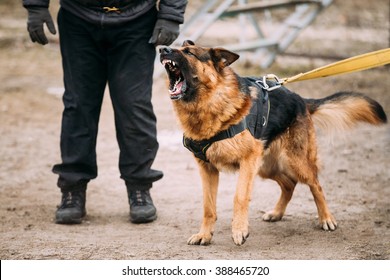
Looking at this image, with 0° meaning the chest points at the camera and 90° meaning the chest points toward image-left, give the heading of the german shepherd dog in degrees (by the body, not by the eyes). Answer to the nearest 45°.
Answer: approximately 45°

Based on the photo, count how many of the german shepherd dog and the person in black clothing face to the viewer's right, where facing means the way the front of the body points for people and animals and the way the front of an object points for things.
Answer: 0

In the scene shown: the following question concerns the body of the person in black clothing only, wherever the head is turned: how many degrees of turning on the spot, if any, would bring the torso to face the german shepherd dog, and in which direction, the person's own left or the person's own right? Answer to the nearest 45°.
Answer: approximately 45° to the person's own left

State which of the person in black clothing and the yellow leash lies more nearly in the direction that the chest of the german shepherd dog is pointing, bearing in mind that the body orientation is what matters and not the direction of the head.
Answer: the person in black clothing

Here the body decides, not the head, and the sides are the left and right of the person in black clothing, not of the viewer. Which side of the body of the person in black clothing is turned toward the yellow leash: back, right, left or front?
left

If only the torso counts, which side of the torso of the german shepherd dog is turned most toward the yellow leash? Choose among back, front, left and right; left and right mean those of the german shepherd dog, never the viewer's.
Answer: back
